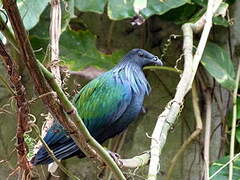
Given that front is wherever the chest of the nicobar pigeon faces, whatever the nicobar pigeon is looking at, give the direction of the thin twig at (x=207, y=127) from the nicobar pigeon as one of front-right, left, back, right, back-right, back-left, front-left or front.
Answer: front-left

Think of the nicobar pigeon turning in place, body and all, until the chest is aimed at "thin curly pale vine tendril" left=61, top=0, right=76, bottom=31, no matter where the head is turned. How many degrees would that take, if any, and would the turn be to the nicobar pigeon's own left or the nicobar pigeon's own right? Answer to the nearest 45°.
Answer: approximately 90° to the nicobar pigeon's own left

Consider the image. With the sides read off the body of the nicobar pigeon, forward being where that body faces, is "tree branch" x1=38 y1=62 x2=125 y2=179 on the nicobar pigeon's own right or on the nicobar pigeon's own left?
on the nicobar pigeon's own right

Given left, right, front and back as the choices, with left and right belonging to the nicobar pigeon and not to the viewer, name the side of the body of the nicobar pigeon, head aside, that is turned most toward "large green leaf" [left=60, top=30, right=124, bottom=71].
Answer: left

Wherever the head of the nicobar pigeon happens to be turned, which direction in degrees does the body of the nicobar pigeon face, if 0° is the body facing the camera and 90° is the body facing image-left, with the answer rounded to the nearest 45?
approximately 270°

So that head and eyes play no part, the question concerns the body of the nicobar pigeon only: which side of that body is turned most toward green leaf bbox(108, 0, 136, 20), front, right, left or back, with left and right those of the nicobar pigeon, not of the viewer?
left

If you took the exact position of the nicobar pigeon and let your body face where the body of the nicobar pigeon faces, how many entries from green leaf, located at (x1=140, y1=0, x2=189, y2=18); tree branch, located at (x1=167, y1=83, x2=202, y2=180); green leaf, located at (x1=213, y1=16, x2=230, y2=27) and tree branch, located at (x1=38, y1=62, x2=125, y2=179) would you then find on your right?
1

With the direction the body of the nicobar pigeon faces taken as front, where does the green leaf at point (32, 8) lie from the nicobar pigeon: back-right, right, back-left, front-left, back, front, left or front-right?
back-left

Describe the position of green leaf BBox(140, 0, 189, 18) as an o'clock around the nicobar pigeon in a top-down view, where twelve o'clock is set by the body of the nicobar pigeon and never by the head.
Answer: The green leaf is roughly at 10 o'clock from the nicobar pigeon.

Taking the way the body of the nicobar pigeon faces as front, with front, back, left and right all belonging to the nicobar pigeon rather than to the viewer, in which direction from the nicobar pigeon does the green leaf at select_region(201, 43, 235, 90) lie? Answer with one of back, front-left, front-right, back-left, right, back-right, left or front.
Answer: front-left

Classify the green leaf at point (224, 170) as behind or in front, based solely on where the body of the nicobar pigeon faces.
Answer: in front

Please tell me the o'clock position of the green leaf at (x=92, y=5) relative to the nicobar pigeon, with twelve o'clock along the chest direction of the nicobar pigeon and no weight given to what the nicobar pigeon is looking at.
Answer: The green leaf is roughly at 9 o'clock from the nicobar pigeon.
